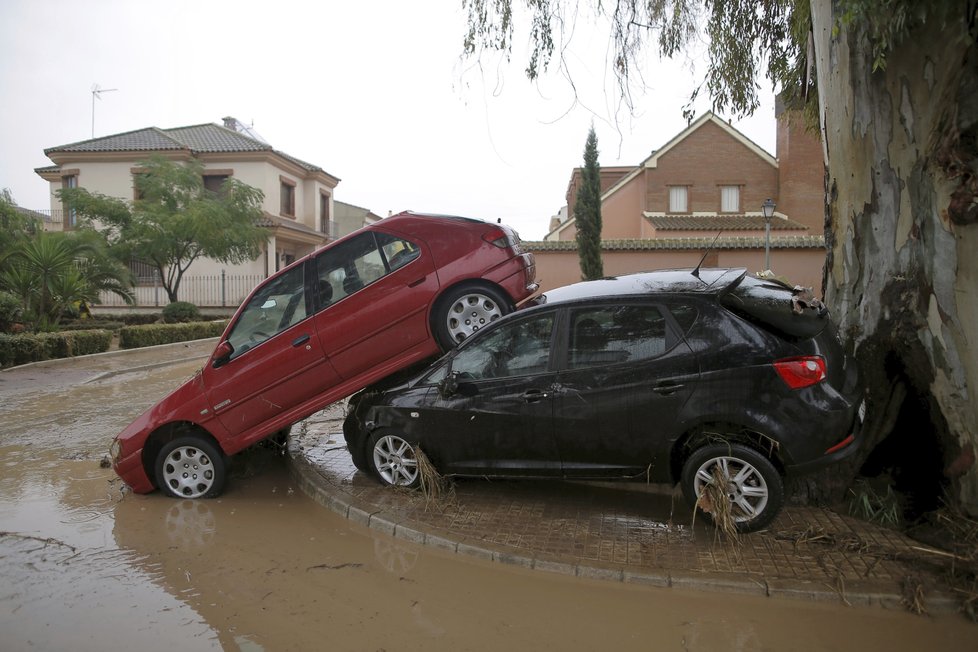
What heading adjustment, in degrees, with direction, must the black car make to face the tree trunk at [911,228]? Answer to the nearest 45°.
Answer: approximately 135° to its right

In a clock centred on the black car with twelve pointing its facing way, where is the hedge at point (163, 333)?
The hedge is roughly at 12 o'clock from the black car.

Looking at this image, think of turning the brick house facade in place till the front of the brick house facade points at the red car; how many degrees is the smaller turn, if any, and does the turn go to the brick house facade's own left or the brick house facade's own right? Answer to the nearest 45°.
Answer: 0° — it already faces it

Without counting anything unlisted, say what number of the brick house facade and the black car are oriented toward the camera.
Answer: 1

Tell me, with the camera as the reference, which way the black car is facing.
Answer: facing away from the viewer and to the left of the viewer

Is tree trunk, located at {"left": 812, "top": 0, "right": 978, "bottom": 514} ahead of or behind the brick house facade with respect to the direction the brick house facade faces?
ahead

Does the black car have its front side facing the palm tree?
yes

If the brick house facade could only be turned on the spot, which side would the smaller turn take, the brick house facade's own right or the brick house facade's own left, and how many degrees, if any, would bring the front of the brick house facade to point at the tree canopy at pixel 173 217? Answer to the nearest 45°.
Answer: approximately 45° to the brick house facade's own right

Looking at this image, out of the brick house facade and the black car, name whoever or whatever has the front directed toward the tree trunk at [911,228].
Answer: the brick house facade

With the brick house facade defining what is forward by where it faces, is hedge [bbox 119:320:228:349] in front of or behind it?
in front

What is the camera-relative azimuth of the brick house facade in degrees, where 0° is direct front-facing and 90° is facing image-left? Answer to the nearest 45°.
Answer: approximately 0°
